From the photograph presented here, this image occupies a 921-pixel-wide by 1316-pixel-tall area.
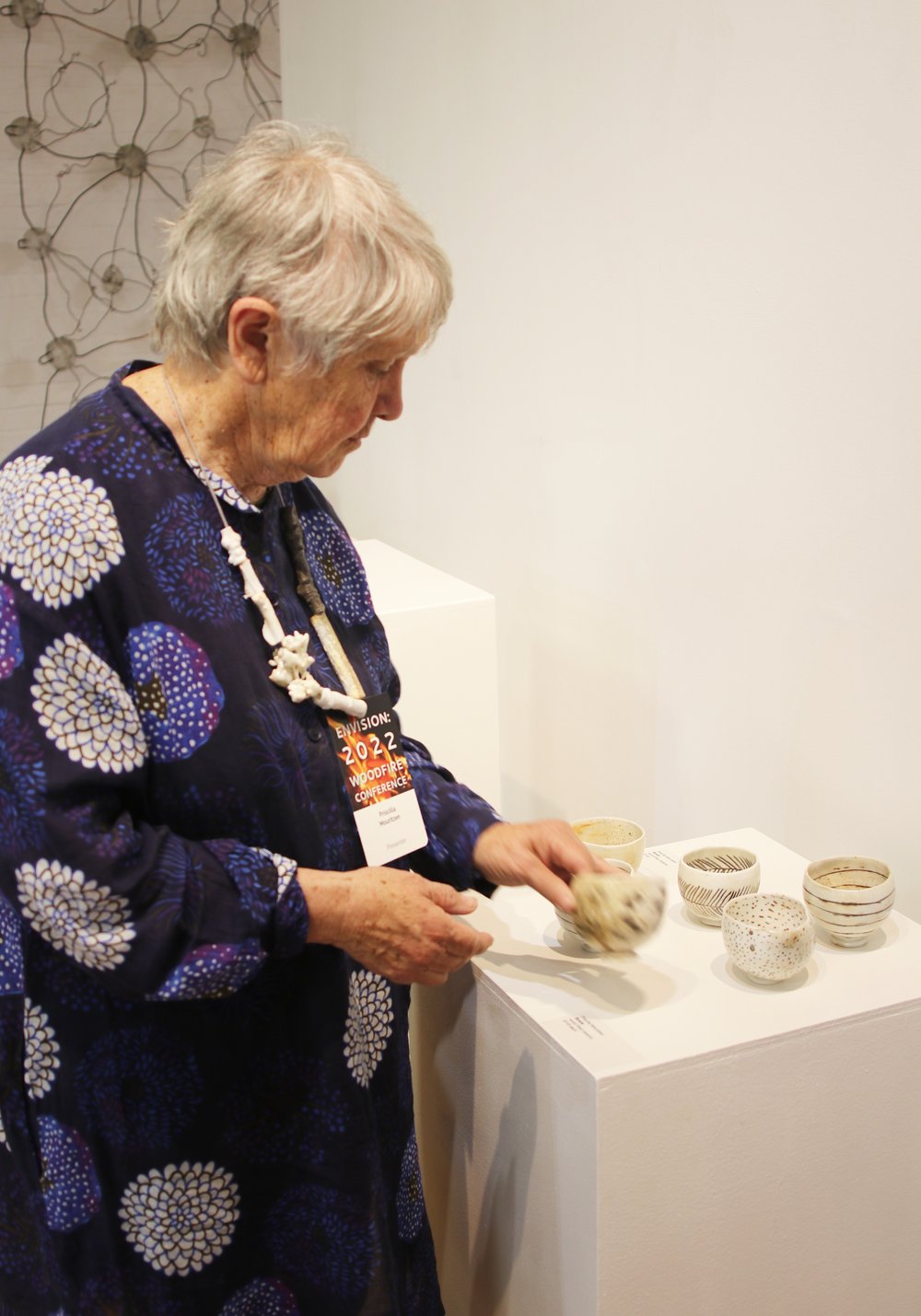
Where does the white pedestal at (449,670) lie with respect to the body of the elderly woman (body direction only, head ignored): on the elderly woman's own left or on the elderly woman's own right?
on the elderly woman's own left

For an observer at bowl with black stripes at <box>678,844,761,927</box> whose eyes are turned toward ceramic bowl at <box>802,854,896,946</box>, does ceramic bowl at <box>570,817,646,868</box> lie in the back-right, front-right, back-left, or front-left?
back-left

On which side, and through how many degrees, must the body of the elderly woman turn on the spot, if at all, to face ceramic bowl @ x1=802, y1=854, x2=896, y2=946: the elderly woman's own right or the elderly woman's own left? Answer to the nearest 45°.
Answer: approximately 45° to the elderly woman's own left

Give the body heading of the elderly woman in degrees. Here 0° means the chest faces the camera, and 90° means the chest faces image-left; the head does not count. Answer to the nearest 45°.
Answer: approximately 315°

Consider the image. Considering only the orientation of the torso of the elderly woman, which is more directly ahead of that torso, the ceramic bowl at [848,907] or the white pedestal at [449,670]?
the ceramic bowl

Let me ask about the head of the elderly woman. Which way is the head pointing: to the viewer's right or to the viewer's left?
to the viewer's right
